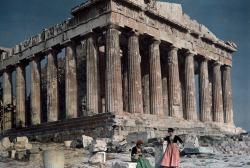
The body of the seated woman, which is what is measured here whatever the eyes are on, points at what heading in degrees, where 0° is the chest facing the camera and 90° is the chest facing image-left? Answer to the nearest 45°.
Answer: approximately 315°

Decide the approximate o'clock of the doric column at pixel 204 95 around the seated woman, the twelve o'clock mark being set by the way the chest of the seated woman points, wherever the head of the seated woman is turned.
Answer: The doric column is roughly at 8 o'clock from the seated woman.

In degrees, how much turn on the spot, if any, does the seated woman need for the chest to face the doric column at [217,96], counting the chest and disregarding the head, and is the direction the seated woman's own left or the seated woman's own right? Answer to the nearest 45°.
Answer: approximately 135° to the seated woman's own left

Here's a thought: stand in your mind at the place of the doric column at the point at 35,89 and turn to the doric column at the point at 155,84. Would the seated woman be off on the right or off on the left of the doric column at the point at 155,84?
right

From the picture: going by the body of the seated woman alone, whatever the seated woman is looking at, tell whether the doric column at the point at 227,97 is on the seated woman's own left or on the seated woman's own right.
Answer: on the seated woman's own left

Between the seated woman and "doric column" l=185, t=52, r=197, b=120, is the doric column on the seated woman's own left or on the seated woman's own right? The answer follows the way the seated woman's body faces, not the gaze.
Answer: on the seated woman's own left

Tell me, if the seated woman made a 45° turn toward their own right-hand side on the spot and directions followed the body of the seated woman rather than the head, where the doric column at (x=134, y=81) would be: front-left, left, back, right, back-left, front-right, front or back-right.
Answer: back
